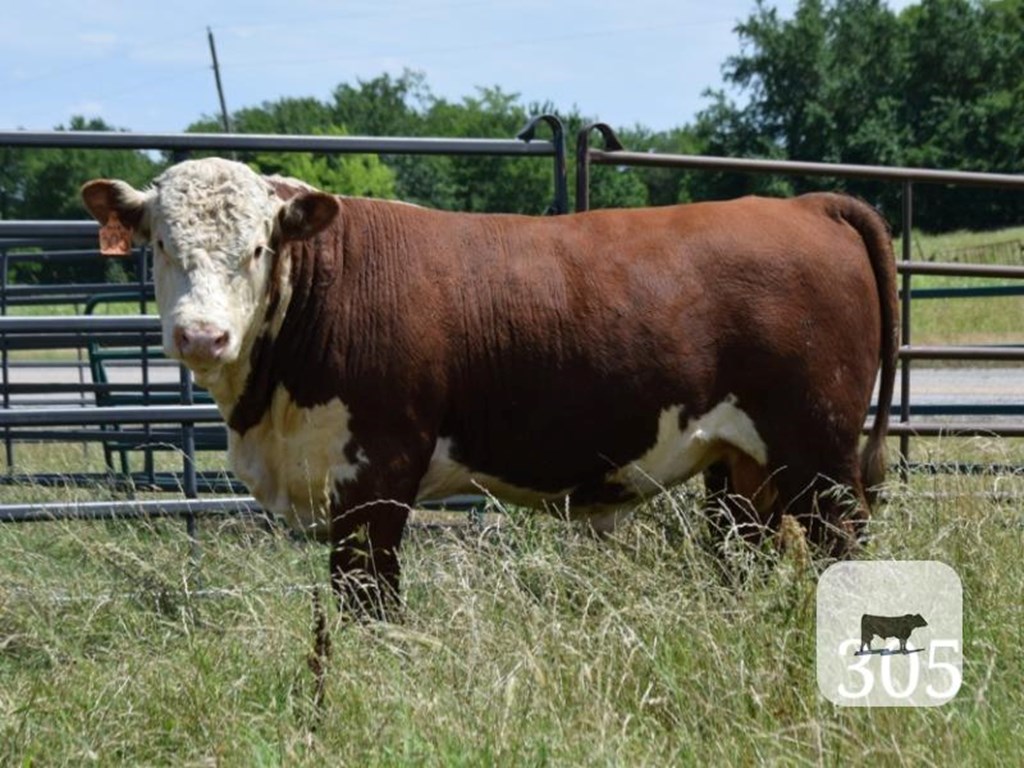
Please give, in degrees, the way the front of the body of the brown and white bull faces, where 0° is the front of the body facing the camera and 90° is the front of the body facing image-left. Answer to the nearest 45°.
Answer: approximately 90°
